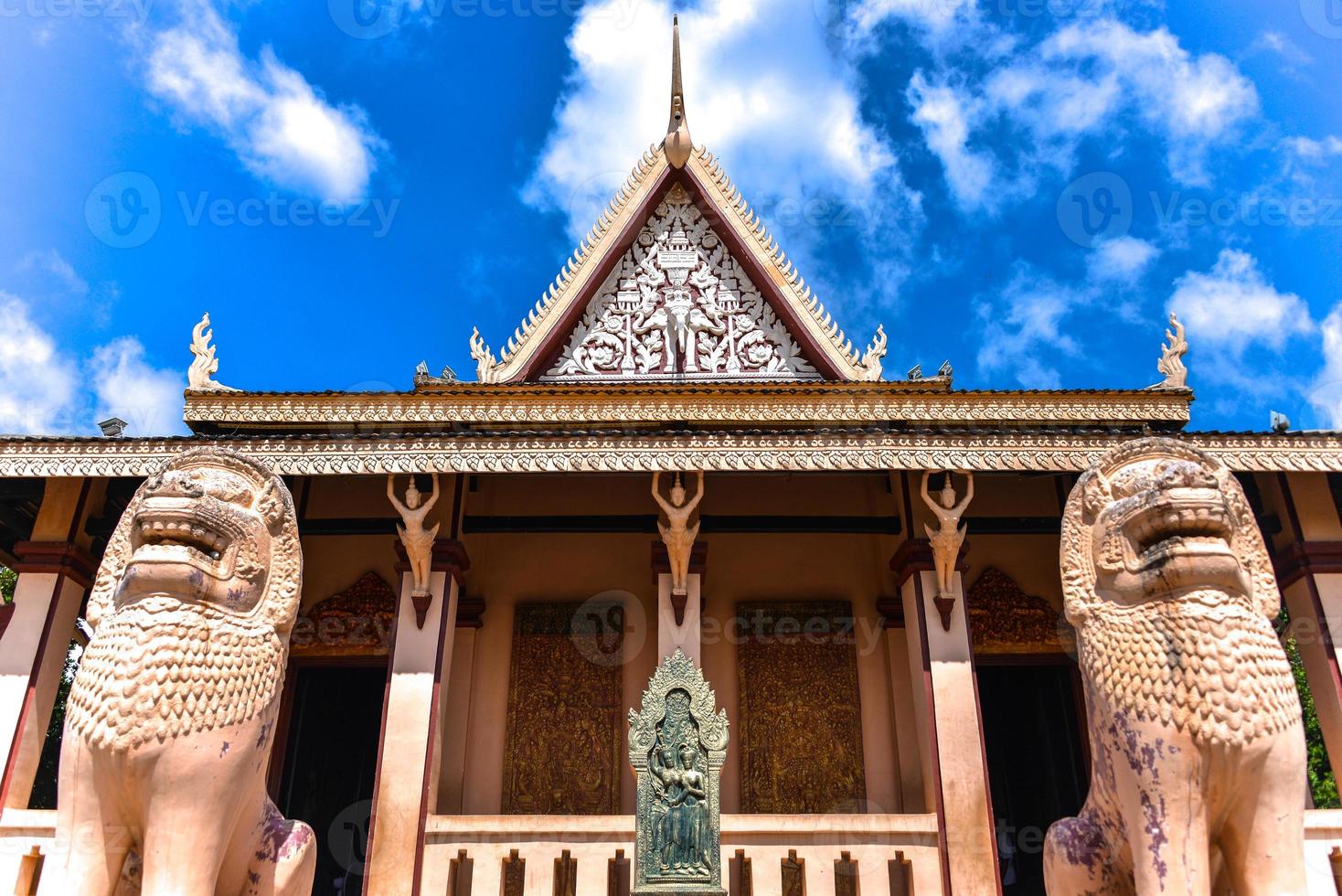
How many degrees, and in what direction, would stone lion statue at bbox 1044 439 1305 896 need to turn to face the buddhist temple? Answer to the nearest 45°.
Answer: approximately 180°

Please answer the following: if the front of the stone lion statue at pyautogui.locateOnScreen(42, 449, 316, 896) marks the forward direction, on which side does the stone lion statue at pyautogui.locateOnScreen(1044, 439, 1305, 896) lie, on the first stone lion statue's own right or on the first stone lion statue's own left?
on the first stone lion statue's own left

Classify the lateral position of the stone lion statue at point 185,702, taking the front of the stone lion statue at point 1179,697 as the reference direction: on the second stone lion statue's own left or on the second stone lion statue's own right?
on the second stone lion statue's own right

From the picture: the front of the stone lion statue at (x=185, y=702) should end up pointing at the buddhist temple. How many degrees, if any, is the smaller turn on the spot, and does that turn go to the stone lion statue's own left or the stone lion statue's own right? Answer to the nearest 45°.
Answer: approximately 180°

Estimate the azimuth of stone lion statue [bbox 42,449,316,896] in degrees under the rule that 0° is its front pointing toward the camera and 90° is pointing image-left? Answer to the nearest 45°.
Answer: approximately 45°

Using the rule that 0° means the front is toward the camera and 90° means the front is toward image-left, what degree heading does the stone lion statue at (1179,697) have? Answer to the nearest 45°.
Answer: approximately 315°

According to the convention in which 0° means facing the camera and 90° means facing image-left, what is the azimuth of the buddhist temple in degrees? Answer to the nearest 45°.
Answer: approximately 0°
